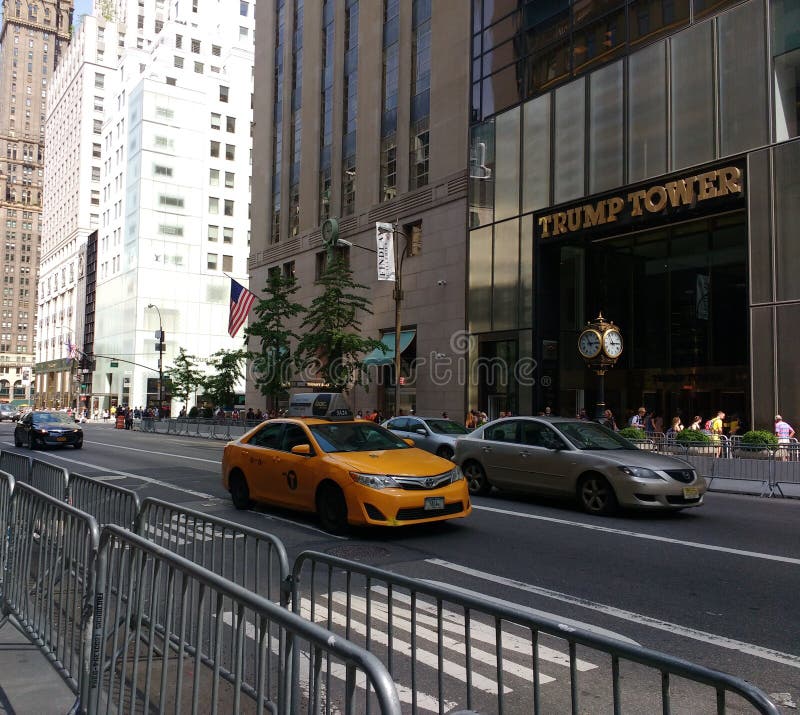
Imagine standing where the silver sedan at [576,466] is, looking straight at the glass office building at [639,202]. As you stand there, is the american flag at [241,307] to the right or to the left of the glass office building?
left

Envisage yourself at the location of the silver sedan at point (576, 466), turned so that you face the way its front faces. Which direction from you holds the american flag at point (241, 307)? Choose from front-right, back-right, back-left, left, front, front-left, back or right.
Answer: back

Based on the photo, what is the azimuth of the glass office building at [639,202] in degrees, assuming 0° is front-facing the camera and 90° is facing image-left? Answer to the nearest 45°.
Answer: approximately 45°

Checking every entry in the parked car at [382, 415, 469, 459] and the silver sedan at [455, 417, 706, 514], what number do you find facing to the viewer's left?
0

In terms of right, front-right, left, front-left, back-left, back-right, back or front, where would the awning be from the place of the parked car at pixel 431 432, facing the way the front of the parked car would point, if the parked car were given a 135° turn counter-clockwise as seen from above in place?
front

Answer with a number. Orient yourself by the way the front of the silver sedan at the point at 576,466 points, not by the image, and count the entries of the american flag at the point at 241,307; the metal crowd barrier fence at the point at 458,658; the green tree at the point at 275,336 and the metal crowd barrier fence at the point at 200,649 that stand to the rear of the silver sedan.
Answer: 2

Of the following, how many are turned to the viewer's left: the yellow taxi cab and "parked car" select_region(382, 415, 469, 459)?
0

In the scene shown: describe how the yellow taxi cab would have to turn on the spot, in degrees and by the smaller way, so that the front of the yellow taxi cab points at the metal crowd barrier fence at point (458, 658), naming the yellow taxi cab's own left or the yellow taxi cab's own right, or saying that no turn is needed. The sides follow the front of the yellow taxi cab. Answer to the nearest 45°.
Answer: approximately 45° to the yellow taxi cab's own right

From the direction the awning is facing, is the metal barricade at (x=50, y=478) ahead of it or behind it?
ahead

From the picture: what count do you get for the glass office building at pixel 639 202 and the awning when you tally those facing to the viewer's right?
0

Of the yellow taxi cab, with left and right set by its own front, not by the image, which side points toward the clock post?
left

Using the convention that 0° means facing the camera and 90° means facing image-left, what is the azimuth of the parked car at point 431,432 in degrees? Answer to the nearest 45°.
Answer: approximately 315°

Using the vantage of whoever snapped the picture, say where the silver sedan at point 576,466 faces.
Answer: facing the viewer and to the right of the viewer

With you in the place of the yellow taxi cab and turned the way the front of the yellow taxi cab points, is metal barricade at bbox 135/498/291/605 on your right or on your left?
on your right

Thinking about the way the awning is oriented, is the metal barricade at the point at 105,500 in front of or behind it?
in front

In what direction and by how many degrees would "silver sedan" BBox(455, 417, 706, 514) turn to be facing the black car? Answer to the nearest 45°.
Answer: approximately 180°

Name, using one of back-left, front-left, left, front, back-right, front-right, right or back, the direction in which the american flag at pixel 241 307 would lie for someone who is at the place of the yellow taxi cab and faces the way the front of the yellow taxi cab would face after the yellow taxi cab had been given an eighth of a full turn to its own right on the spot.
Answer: back
